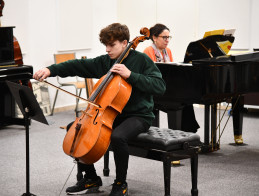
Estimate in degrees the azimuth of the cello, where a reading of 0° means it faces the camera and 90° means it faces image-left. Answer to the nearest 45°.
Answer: approximately 45°

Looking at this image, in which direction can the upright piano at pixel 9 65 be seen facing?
to the viewer's right

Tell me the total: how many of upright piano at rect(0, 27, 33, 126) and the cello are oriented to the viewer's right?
1

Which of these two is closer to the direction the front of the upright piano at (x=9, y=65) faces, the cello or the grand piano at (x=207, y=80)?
the grand piano

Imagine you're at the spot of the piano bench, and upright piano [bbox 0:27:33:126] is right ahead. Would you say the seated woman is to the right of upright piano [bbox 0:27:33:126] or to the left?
right

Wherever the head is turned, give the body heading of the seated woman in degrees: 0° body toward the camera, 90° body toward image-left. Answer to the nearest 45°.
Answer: approximately 315°

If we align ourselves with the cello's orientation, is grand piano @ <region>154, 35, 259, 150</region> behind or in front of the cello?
behind

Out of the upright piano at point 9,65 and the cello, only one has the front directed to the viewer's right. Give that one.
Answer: the upright piano

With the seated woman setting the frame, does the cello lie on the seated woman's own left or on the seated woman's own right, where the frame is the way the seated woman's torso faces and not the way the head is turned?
on the seated woman's own right
